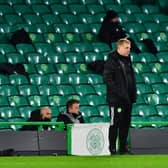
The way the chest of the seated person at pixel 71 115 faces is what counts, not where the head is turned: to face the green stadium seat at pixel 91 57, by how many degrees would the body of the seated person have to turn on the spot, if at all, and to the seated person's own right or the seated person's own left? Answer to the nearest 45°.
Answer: approximately 135° to the seated person's own left

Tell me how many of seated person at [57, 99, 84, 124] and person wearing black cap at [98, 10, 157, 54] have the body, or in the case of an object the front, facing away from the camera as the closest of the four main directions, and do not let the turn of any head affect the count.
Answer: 0

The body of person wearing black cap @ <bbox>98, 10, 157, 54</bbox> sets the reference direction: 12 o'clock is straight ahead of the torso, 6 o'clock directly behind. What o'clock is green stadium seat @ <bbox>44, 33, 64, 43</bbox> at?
The green stadium seat is roughly at 4 o'clock from the person wearing black cap.

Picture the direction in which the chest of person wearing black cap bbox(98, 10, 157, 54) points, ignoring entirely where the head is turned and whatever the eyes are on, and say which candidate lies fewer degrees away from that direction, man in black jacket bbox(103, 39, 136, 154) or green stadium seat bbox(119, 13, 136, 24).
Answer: the man in black jacket

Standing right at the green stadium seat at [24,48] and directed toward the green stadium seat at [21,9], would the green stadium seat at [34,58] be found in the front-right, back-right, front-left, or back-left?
back-right

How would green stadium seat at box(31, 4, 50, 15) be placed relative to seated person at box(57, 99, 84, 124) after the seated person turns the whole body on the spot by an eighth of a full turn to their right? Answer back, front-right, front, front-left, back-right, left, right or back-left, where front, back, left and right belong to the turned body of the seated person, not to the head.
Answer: back

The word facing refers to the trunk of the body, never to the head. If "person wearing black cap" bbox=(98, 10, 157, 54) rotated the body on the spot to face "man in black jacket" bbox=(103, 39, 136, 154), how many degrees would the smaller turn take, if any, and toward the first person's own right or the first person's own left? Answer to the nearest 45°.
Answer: approximately 45° to the first person's own right

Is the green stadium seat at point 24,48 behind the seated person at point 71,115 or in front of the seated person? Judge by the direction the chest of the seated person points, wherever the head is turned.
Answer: behind

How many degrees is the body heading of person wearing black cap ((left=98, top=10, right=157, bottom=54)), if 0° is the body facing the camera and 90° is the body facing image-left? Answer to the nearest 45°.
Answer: approximately 315°

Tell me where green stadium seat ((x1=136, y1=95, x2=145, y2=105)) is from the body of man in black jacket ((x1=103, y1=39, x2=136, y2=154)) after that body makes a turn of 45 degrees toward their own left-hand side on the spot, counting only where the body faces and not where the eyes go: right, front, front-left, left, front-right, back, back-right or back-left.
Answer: left

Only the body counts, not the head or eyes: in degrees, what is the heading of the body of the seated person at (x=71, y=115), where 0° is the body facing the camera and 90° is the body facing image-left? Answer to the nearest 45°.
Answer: approximately 315°

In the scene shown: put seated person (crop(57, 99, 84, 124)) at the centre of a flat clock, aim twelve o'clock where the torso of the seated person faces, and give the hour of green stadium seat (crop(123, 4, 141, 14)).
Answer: The green stadium seat is roughly at 8 o'clock from the seated person.
